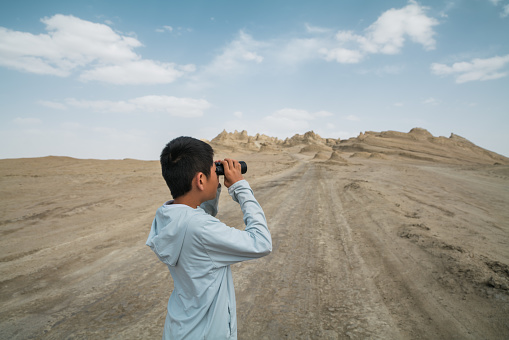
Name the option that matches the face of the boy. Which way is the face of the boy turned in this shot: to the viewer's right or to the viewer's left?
to the viewer's right

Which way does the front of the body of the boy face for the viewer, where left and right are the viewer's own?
facing away from the viewer and to the right of the viewer
